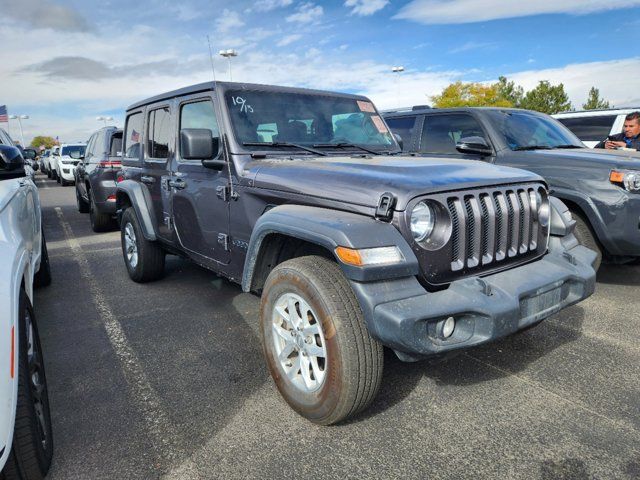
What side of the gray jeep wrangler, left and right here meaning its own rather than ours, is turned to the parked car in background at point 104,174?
back

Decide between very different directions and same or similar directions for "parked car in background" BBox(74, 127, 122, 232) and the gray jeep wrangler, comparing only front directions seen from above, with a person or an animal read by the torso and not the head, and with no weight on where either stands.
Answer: very different directions

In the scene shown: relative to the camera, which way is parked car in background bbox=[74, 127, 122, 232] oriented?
away from the camera

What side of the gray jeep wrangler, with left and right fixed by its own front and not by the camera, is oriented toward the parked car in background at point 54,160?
back

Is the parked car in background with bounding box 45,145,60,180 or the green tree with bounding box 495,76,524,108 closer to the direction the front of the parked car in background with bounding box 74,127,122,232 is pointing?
the parked car in background

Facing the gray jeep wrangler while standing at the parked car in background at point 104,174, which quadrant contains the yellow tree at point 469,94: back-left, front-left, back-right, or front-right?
back-left

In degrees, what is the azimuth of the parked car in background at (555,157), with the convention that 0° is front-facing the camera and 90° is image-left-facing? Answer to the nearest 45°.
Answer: approximately 315°
